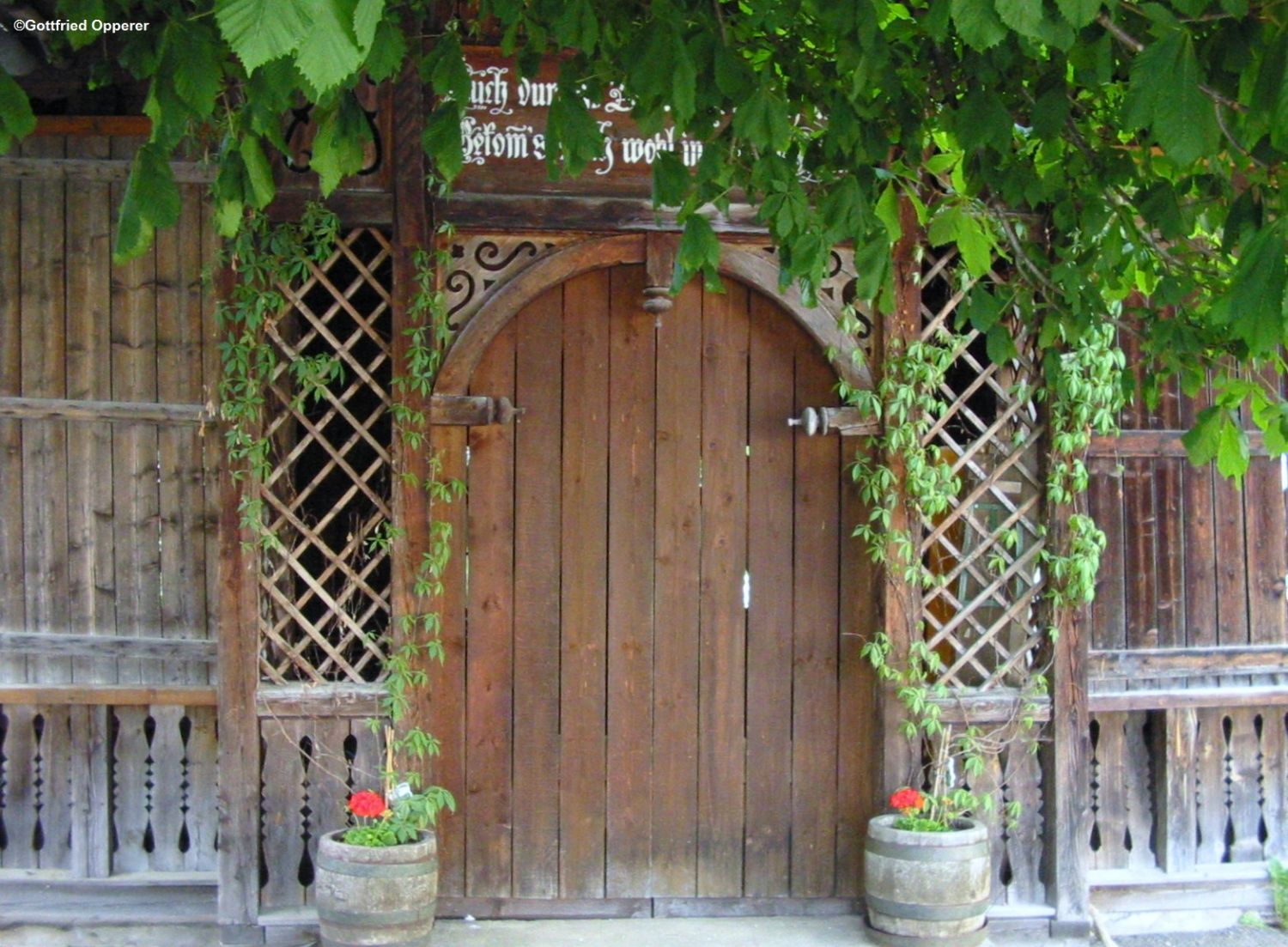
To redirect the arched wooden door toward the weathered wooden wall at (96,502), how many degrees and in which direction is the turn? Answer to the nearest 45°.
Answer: approximately 90° to its right

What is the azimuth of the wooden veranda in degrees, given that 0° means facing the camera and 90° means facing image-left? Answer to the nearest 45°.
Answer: approximately 0°

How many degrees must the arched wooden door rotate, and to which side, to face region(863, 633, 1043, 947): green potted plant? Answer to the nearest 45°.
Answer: approximately 90° to its left

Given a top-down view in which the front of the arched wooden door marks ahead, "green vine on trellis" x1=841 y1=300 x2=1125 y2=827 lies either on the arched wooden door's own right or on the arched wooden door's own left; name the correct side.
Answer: on the arched wooden door's own left
